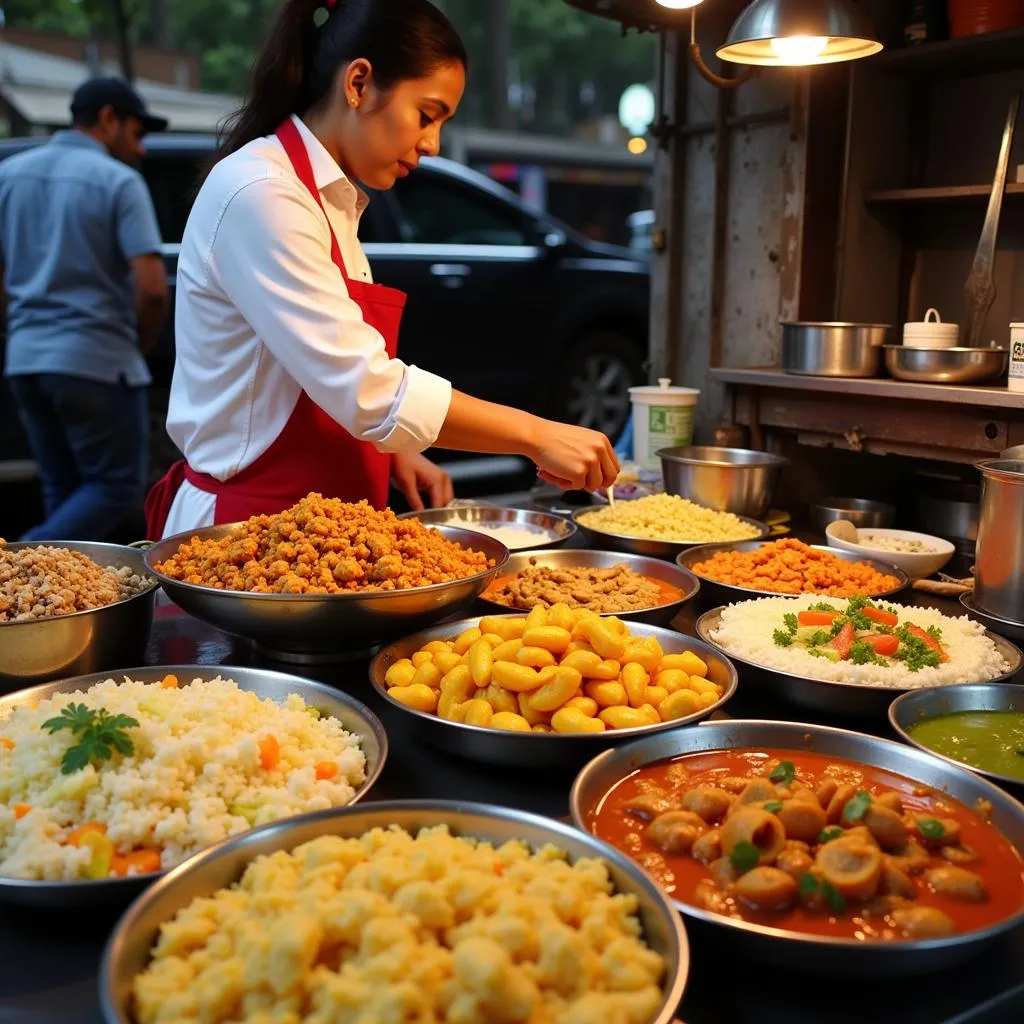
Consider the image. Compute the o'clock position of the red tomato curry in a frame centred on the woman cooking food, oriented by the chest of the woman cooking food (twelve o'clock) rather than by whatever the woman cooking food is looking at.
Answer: The red tomato curry is roughly at 2 o'clock from the woman cooking food.

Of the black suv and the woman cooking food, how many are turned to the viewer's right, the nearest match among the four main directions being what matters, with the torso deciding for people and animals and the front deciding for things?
2

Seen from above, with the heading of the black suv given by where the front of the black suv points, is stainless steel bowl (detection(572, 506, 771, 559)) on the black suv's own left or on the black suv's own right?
on the black suv's own right

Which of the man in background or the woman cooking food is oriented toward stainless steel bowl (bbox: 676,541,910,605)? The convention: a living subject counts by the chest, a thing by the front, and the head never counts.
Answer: the woman cooking food

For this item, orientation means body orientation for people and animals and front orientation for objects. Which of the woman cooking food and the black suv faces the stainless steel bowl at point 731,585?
the woman cooking food

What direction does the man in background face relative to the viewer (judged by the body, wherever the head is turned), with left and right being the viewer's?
facing away from the viewer and to the right of the viewer

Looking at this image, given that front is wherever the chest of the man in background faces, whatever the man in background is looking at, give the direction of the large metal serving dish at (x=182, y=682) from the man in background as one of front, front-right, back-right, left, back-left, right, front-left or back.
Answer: back-right

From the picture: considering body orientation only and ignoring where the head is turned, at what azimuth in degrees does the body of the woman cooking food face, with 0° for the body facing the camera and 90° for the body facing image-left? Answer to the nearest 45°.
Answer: approximately 270°

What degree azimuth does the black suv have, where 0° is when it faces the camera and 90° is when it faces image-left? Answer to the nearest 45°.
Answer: approximately 270°

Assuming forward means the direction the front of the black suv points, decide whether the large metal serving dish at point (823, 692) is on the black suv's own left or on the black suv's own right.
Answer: on the black suv's own right

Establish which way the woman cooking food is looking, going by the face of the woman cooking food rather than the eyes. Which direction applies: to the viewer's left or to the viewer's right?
to the viewer's right

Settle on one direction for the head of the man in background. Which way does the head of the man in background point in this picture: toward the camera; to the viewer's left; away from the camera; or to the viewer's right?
to the viewer's right

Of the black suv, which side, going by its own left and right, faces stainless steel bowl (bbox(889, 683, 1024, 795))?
right
